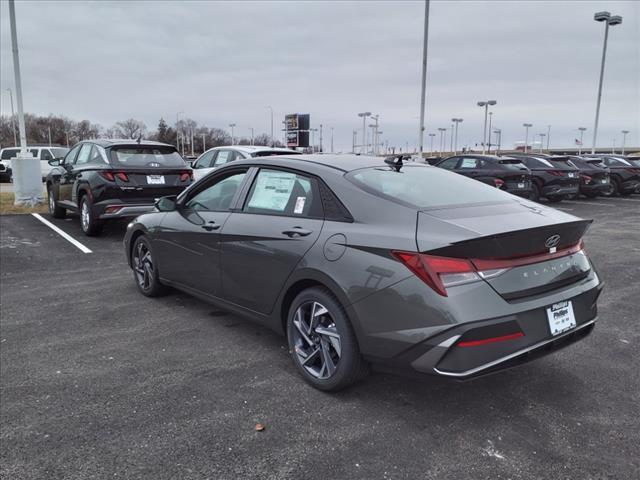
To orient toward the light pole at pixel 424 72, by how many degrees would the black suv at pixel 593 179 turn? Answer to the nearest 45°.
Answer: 0° — it already faces it

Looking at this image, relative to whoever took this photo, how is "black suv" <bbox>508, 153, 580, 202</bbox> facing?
facing away from the viewer and to the left of the viewer

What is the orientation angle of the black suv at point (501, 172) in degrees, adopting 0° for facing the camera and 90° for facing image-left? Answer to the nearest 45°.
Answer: approximately 135°

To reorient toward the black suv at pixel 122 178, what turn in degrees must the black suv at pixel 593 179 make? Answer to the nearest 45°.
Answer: approximately 90° to its left

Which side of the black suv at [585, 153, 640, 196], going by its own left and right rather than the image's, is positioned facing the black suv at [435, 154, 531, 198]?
left

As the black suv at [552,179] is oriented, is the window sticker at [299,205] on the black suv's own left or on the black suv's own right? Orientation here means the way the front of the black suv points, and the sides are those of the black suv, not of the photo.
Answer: on the black suv's own left

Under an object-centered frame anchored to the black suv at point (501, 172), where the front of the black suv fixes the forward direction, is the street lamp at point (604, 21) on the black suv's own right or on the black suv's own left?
on the black suv's own right

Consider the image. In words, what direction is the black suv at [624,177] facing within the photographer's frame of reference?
facing away from the viewer and to the left of the viewer

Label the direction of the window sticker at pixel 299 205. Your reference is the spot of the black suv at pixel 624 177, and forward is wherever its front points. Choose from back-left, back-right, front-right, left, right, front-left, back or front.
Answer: back-left

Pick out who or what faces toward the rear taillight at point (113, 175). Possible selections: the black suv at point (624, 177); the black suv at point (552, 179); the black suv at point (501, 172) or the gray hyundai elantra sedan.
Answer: the gray hyundai elantra sedan
